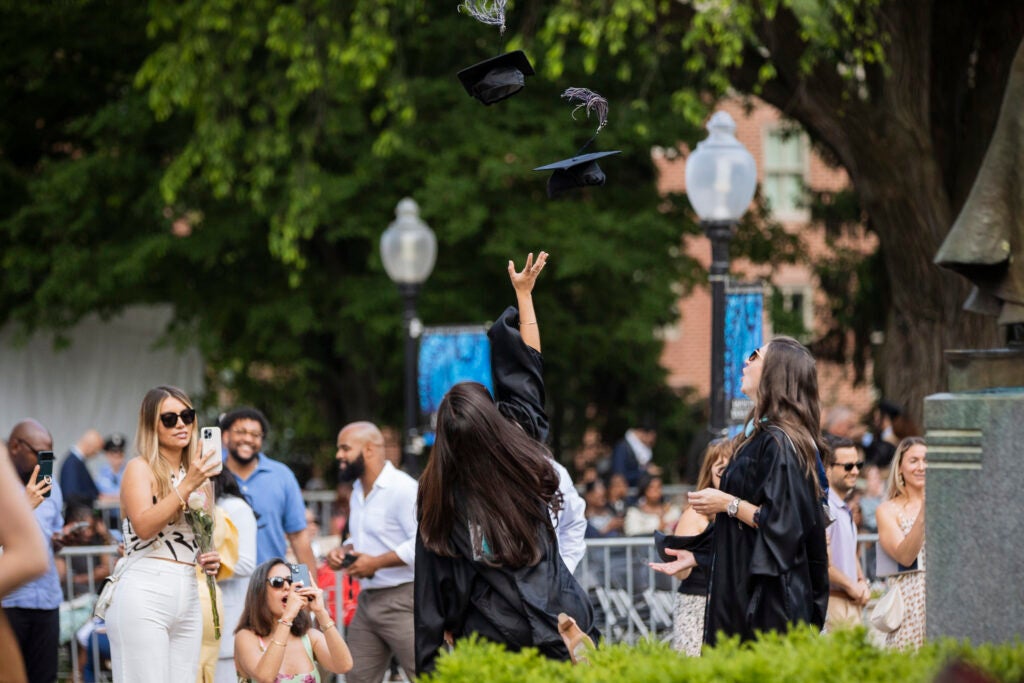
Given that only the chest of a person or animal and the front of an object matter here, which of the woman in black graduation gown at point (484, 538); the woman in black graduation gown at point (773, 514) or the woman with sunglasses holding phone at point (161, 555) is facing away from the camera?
the woman in black graduation gown at point (484, 538)

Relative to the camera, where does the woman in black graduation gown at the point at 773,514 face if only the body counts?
to the viewer's left

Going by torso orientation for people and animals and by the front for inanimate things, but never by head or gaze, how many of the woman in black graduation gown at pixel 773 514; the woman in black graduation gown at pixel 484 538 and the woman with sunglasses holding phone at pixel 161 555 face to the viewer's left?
1

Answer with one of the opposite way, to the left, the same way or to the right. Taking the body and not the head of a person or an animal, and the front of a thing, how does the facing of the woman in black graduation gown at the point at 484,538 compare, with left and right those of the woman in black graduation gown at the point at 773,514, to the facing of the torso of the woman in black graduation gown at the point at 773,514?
to the right

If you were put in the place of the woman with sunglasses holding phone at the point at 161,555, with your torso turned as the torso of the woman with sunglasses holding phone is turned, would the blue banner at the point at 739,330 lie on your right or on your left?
on your left

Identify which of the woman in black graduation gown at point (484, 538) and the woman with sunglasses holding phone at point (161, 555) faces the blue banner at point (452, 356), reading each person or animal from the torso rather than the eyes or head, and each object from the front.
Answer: the woman in black graduation gown

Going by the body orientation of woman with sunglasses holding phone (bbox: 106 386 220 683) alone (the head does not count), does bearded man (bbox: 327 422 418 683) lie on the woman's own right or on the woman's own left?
on the woman's own left

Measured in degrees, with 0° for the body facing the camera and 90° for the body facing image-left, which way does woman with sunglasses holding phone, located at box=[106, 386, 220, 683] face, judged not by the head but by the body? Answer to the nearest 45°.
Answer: approximately 315°

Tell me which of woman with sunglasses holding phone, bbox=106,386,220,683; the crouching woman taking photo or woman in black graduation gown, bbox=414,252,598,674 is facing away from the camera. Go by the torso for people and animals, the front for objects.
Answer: the woman in black graduation gown

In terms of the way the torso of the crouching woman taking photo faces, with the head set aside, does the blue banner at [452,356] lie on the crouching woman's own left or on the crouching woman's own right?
on the crouching woman's own left

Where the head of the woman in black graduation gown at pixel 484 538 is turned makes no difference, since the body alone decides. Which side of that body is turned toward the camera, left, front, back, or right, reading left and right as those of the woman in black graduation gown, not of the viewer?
back
